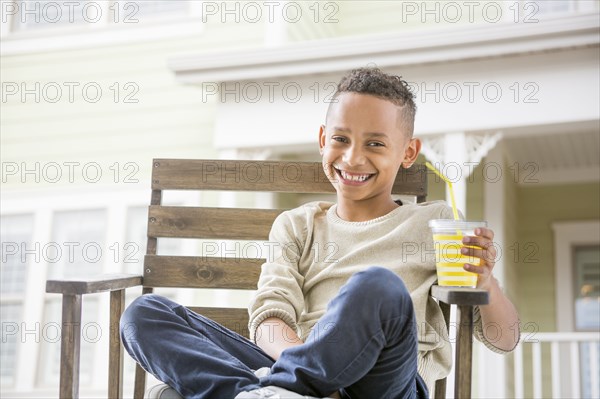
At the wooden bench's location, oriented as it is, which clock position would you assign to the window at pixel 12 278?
The window is roughly at 5 o'clock from the wooden bench.

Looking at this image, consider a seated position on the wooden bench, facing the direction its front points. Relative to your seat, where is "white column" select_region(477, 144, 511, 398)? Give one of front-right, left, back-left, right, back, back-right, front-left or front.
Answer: back-left

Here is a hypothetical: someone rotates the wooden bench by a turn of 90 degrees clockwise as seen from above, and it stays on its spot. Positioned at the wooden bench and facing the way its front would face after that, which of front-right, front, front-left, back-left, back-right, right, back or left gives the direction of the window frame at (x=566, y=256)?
back-right

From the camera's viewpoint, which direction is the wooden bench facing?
toward the camera

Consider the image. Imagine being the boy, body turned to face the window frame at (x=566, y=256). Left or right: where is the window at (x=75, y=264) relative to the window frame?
left

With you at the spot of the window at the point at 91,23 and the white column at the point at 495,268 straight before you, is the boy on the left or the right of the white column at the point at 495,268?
right

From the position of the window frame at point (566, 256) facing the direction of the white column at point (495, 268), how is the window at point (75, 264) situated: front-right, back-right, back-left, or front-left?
front-right

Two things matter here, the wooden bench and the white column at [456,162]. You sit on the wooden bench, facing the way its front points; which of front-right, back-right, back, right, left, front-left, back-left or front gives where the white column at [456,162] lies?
back-left

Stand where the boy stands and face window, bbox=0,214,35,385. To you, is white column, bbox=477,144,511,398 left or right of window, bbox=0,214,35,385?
right

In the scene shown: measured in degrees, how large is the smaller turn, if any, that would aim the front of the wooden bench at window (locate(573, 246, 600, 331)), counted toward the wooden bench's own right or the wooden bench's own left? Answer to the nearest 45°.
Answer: approximately 135° to the wooden bench's own left
